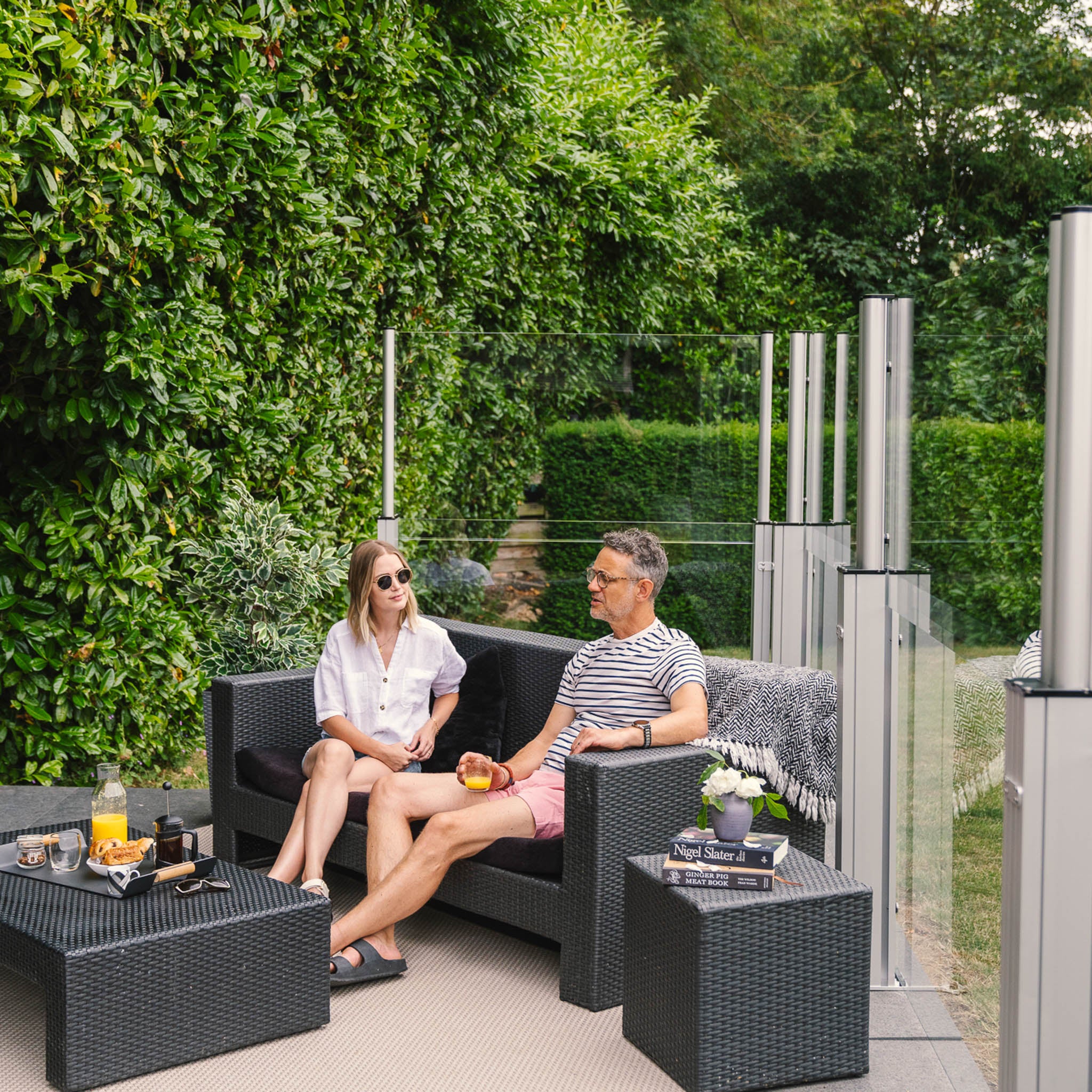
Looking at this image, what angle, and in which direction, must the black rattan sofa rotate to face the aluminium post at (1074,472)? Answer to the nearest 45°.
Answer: approximately 90° to its left

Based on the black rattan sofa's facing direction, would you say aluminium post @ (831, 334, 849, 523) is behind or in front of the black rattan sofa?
behind

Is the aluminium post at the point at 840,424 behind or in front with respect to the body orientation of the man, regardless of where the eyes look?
behind

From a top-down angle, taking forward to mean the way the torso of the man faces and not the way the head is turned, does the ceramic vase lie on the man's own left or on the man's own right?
on the man's own left

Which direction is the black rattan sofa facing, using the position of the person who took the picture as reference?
facing the viewer and to the left of the viewer

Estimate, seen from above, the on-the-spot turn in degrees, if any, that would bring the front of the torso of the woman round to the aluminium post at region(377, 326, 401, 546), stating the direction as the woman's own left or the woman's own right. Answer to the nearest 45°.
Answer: approximately 180°

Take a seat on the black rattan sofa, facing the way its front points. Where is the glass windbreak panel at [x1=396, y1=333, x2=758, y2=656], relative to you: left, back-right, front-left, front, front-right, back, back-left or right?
back-right

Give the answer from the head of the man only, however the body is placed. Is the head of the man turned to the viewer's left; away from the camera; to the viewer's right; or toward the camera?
to the viewer's left

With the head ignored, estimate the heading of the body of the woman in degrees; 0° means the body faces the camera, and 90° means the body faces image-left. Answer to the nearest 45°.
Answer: approximately 0°
